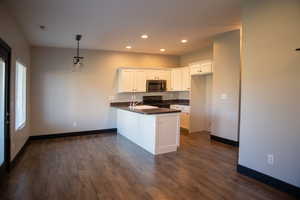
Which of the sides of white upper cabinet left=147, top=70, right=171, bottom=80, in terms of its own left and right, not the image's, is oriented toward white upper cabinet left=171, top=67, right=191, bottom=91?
left

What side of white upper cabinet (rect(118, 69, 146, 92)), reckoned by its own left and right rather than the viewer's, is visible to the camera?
front

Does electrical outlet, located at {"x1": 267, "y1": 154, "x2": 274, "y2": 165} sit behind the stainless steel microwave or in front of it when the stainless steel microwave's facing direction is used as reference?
in front

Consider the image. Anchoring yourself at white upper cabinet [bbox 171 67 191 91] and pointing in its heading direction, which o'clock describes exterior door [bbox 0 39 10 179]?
The exterior door is roughly at 1 o'clock from the white upper cabinet.

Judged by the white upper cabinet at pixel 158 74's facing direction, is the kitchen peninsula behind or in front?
in front

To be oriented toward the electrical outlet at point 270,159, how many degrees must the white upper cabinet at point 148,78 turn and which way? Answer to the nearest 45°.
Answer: approximately 45° to its left

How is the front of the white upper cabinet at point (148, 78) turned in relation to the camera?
facing the viewer

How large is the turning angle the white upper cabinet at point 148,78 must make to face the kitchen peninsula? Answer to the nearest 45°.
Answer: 0° — it already faces it

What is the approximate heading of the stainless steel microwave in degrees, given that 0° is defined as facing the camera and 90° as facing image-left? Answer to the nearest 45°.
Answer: approximately 0°

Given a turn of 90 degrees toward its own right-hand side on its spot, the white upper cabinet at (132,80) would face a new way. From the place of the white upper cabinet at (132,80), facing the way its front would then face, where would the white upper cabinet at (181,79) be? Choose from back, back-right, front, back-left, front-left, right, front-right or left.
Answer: back

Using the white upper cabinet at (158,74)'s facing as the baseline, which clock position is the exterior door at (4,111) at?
The exterior door is roughly at 1 o'clock from the white upper cabinet.

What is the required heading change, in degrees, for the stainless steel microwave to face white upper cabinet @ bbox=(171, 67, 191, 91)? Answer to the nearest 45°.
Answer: approximately 90° to its left

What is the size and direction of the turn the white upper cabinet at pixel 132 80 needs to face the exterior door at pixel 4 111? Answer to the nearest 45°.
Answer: approximately 45° to its right

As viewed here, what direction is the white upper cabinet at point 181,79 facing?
toward the camera

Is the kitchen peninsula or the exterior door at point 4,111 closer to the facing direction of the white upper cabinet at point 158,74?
the kitchen peninsula

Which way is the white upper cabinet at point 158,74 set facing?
toward the camera
